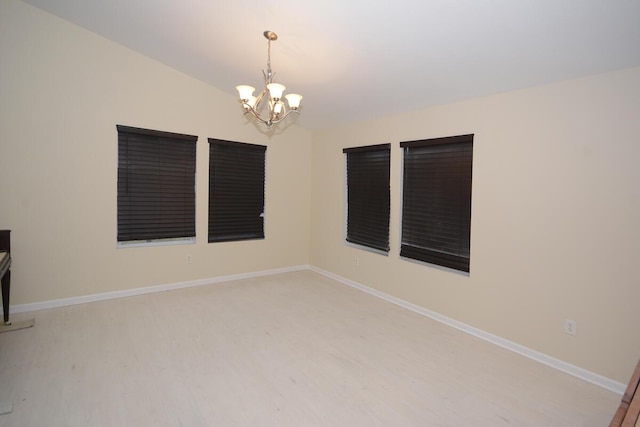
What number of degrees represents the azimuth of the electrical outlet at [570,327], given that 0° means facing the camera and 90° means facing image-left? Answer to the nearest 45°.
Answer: approximately 0°
